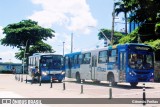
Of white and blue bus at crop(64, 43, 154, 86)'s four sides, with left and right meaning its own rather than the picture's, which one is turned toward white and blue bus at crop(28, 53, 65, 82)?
back

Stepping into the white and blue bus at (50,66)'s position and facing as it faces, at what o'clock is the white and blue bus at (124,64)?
the white and blue bus at (124,64) is roughly at 11 o'clock from the white and blue bus at (50,66).

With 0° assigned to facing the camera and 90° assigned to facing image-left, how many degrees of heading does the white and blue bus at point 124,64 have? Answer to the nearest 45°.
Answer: approximately 315°

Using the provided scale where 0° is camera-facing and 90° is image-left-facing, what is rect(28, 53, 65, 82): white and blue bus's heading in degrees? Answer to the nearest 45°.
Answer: approximately 0°
